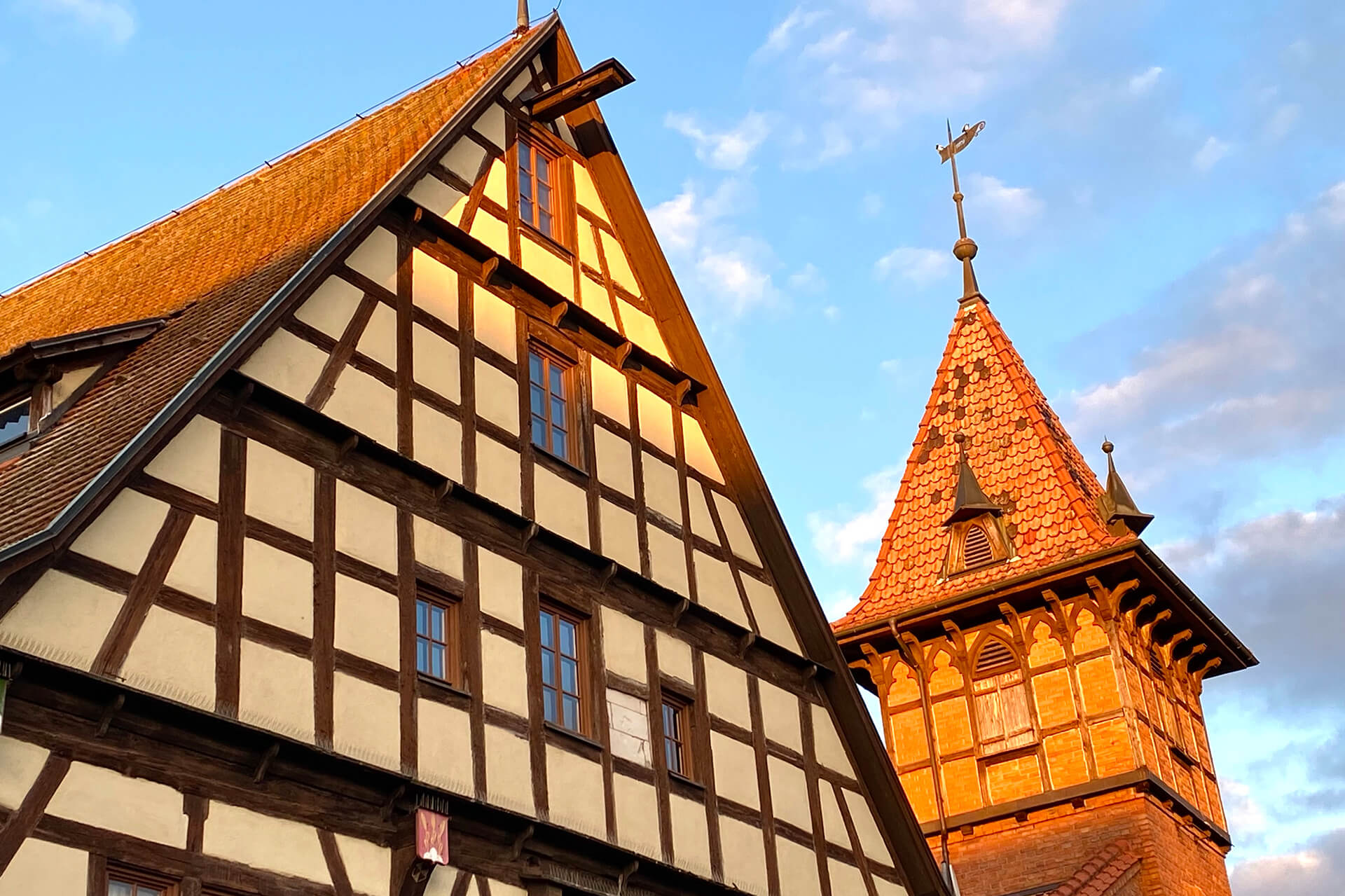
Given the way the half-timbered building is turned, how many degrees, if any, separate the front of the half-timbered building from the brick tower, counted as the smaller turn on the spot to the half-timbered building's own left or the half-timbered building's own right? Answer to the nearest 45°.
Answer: approximately 90° to the half-timbered building's own left

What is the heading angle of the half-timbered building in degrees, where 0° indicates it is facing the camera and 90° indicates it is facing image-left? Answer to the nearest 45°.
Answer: approximately 315°
